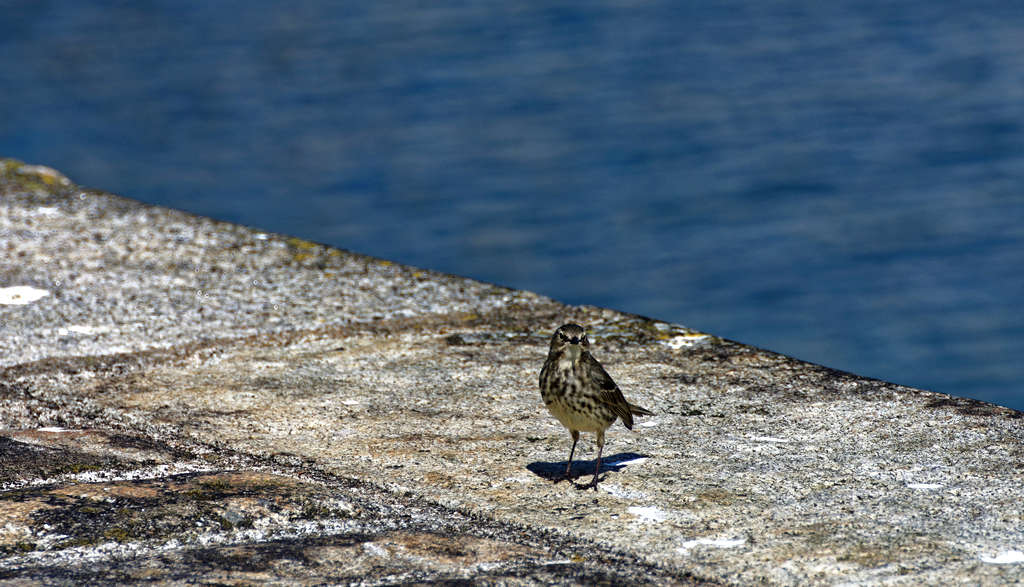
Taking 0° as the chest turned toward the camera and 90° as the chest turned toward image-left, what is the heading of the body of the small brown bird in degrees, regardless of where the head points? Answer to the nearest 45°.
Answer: approximately 45°
